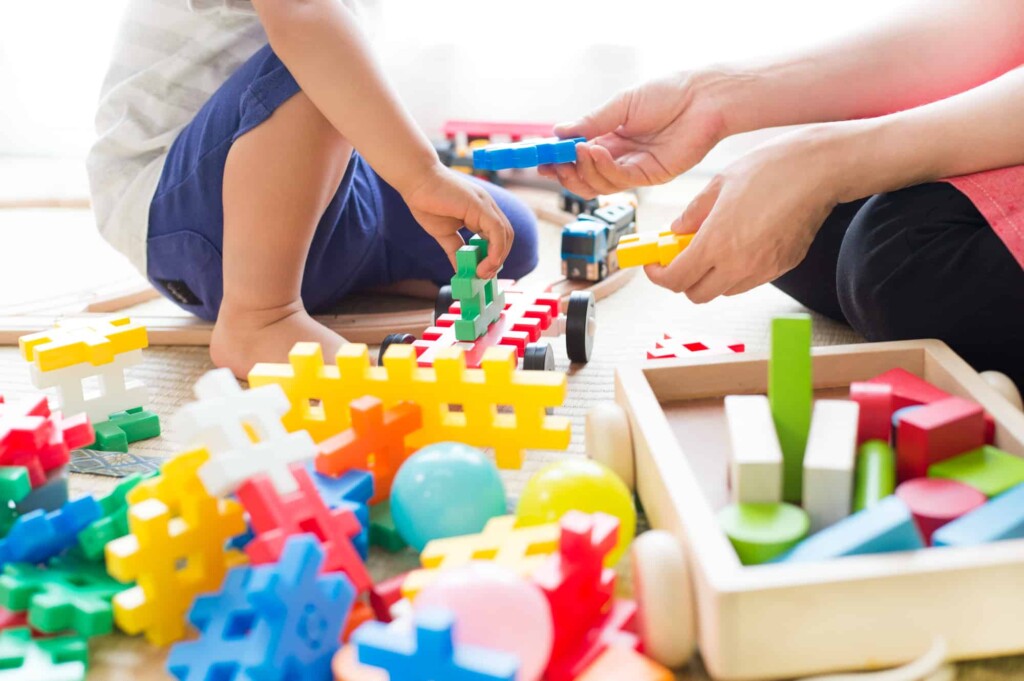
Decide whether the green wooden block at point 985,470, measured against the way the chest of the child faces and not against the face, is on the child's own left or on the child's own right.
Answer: on the child's own right

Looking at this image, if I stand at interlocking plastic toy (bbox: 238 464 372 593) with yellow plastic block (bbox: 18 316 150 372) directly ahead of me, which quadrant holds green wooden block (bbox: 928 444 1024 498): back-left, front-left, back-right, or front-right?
back-right

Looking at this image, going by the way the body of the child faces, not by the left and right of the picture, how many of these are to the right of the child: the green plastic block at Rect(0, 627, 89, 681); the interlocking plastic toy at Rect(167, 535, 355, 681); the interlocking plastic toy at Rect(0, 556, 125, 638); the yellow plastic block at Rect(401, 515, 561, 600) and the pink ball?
5

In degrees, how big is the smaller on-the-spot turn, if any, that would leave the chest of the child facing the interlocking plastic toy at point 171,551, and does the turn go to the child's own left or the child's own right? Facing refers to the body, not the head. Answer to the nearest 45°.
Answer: approximately 90° to the child's own right

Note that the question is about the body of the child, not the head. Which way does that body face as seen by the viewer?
to the viewer's right

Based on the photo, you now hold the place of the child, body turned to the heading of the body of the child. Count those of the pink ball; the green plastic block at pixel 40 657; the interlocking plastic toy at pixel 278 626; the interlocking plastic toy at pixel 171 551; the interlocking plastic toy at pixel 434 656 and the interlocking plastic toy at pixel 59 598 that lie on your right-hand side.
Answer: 6

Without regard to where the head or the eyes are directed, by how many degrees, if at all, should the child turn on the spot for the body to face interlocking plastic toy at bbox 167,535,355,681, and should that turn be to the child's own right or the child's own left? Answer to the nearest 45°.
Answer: approximately 90° to the child's own right

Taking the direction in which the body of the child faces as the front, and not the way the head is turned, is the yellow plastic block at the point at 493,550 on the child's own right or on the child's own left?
on the child's own right

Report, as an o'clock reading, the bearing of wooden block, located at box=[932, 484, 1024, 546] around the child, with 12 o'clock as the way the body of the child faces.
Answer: The wooden block is roughly at 2 o'clock from the child.

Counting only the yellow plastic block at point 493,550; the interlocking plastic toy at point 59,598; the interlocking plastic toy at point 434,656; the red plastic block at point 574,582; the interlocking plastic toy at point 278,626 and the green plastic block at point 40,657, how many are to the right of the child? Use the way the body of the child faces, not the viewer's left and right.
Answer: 6
